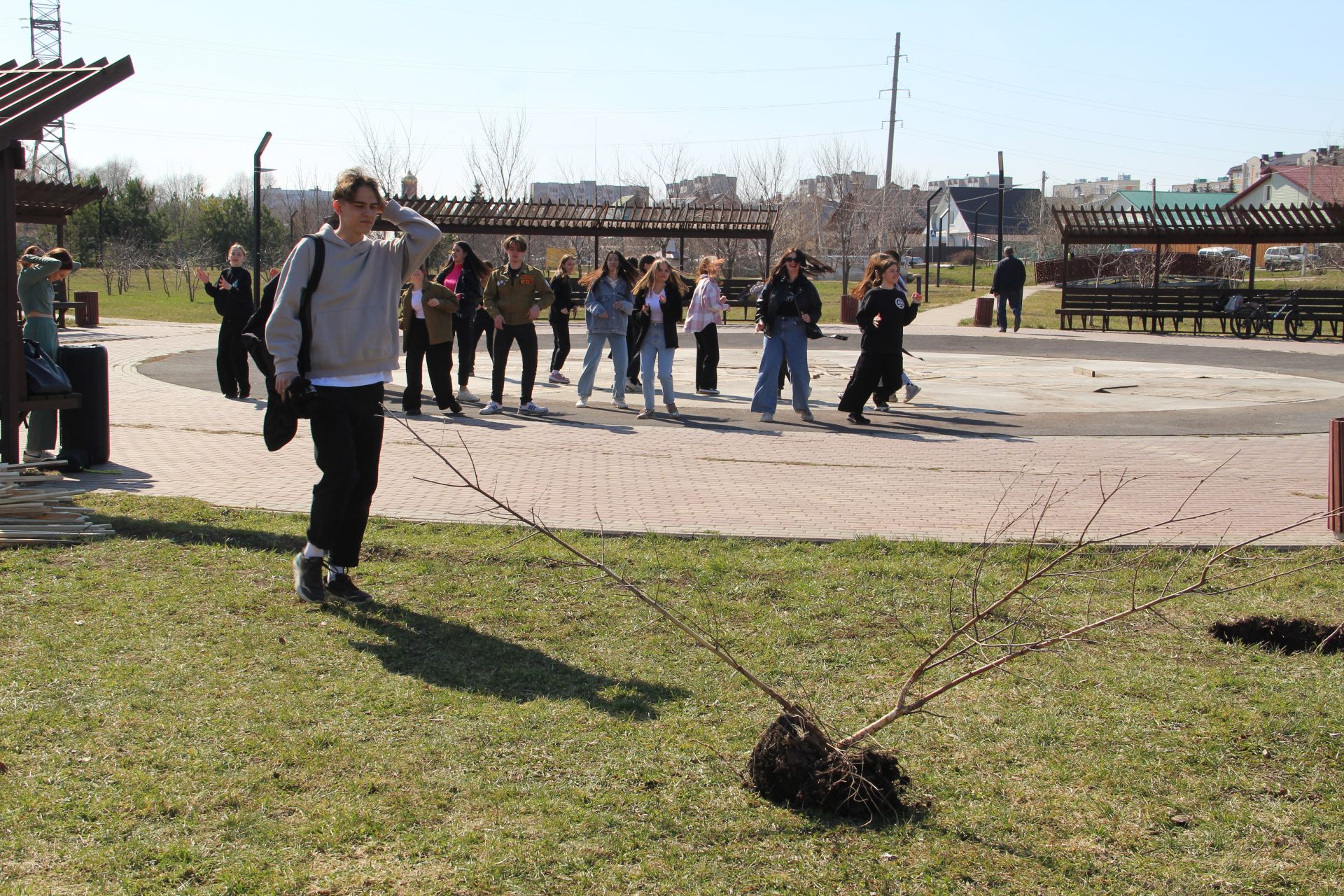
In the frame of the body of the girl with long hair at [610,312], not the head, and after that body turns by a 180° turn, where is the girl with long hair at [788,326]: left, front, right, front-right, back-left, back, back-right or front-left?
back-right

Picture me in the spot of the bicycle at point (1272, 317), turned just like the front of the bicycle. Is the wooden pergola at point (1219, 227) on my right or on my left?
on my left

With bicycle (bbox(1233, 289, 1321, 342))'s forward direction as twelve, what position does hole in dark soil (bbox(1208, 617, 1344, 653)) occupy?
The hole in dark soil is roughly at 3 o'clock from the bicycle.

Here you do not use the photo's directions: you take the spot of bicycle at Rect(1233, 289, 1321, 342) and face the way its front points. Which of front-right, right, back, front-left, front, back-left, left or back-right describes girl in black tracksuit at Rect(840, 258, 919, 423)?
right

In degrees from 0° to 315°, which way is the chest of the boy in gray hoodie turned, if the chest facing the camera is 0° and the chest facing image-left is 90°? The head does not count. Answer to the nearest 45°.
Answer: approximately 315°

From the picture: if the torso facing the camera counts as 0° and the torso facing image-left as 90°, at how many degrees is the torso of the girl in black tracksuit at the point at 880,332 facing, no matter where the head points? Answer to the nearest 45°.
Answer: approximately 315°

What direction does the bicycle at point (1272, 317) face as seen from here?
to the viewer's right

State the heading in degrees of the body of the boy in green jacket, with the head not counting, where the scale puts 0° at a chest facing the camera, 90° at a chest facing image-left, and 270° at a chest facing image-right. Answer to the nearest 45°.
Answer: approximately 0°
